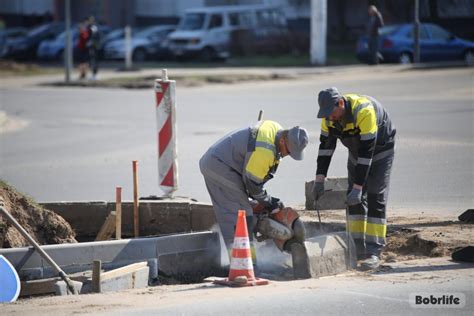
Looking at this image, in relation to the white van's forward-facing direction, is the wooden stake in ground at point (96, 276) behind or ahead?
ahead

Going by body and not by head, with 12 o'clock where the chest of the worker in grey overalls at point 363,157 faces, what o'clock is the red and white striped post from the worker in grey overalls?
The red and white striped post is roughly at 3 o'clock from the worker in grey overalls.

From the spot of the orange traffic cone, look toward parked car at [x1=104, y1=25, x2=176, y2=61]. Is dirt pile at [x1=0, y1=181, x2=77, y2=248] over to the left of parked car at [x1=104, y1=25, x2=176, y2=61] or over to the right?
left

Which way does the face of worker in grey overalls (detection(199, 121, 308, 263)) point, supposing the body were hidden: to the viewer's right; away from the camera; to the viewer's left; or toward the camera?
to the viewer's right

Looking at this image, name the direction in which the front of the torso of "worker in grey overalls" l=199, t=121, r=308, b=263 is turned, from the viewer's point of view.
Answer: to the viewer's right

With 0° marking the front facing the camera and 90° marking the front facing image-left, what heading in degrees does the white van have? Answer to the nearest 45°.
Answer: approximately 45°

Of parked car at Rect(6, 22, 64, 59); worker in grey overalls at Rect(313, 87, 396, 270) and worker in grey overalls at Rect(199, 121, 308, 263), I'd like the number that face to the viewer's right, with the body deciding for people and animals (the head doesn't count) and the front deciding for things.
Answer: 1

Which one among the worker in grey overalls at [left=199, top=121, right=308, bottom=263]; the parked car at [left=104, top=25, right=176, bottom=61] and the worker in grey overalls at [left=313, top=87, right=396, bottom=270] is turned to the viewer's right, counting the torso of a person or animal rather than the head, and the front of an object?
the worker in grey overalls at [left=199, top=121, right=308, bottom=263]

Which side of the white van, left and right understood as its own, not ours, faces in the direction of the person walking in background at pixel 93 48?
front

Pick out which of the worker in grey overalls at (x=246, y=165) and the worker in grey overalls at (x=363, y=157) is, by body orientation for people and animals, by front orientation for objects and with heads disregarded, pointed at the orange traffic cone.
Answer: the worker in grey overalls at (x=363, y=157)

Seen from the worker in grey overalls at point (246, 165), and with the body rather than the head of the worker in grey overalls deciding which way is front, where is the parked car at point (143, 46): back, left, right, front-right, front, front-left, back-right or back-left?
left

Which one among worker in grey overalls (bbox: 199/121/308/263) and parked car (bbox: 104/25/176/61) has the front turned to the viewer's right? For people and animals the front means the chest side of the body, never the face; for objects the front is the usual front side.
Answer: the worker in grey overalls

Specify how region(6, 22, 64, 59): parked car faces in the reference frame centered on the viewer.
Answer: facing the viewer and to the left of the viewer

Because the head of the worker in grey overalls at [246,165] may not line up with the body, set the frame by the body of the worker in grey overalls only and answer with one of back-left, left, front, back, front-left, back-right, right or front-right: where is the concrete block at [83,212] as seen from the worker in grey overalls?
back-left

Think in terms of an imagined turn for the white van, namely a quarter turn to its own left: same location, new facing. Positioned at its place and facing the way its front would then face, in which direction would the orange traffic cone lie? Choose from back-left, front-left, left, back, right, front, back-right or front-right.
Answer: front-right
